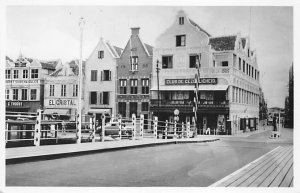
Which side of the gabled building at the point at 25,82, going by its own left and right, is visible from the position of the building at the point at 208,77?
left

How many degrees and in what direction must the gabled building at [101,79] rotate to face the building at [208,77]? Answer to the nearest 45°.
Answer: approximately 90° to its left

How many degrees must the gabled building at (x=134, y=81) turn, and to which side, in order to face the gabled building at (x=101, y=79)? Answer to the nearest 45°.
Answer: approximately 45° to its right

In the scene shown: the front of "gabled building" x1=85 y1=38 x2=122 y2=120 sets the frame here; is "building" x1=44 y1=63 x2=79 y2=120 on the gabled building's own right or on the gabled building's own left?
on the gabled building's own right

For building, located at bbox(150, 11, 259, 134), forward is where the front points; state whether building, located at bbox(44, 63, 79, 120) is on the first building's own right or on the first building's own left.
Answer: on the first building's own right

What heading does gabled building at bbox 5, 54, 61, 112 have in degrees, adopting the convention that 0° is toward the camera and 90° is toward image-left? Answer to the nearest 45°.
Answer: approximately 0°

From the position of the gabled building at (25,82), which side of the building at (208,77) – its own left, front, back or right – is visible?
right
